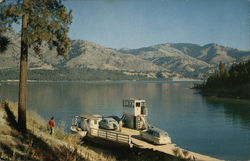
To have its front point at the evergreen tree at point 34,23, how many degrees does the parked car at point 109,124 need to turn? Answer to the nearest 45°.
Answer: approximately 45° to its right
